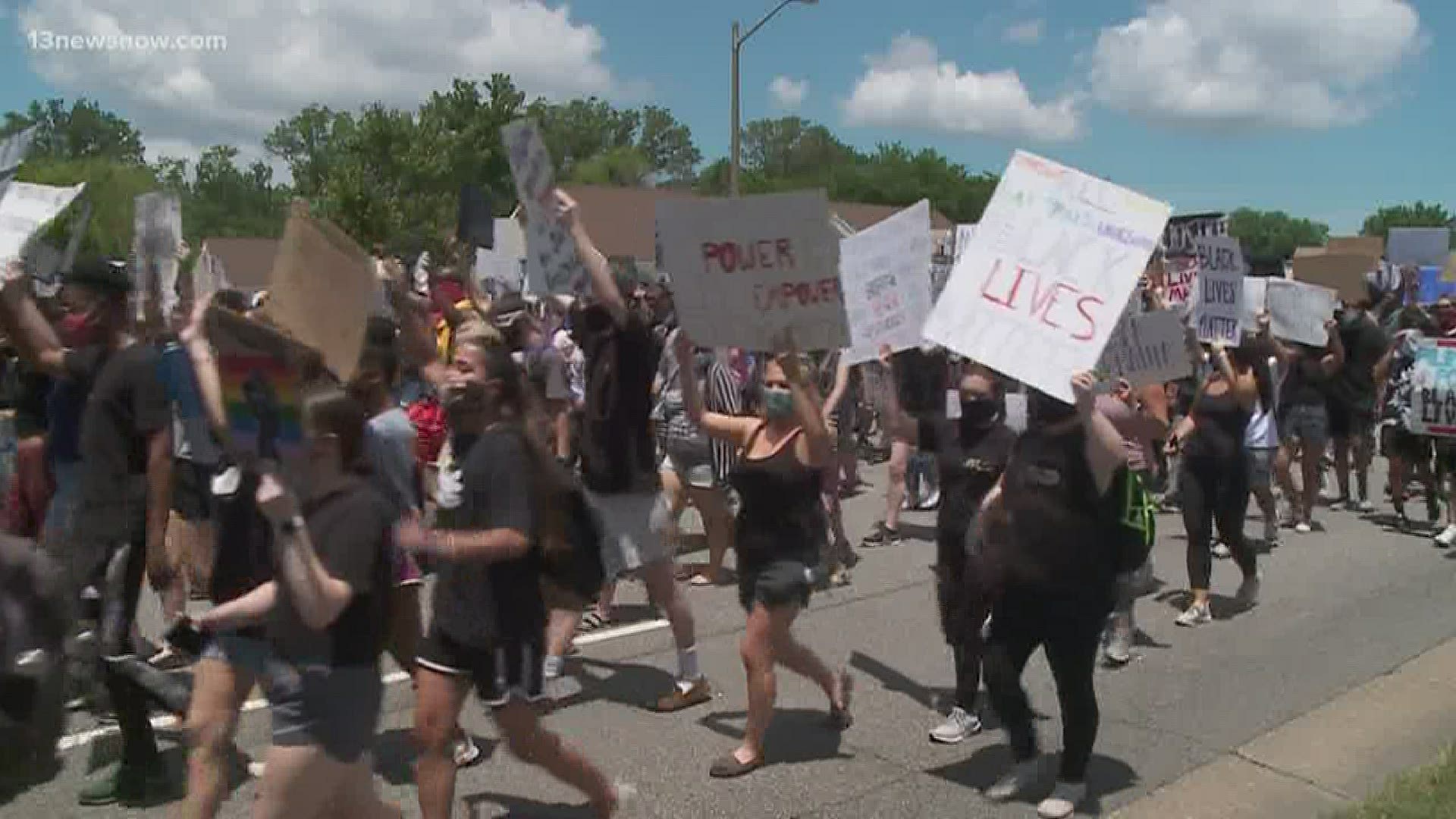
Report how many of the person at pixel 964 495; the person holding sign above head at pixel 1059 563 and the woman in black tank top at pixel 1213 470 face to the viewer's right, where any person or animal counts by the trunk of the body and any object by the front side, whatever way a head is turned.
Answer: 0

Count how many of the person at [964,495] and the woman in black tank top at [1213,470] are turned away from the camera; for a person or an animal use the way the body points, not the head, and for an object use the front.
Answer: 0

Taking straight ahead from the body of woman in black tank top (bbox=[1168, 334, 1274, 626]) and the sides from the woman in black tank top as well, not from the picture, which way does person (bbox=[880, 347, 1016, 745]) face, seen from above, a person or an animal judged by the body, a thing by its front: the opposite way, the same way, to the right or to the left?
the same way

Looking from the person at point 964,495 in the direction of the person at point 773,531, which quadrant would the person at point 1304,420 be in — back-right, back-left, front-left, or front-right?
back-right

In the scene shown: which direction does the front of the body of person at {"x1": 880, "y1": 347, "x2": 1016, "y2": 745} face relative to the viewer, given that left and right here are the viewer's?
facing the viewer and to the left of the viewer

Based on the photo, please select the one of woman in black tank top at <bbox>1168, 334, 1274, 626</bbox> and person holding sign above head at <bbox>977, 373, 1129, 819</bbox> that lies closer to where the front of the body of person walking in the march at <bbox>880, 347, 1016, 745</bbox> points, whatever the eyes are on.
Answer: the person holding sign above head

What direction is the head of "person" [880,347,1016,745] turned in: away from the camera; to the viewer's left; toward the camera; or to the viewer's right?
toward the camera

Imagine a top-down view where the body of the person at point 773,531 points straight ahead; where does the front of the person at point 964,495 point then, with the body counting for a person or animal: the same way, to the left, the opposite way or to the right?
the same way

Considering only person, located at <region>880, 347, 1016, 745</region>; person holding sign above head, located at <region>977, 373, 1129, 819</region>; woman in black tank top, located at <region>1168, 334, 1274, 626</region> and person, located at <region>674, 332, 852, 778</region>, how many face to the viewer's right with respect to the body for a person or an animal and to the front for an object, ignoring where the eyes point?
0

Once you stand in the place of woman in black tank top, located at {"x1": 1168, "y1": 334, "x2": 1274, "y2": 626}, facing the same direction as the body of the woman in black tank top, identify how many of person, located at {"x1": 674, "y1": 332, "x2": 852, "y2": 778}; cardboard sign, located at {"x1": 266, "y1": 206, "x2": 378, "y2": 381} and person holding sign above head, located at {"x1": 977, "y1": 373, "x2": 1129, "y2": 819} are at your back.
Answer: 0

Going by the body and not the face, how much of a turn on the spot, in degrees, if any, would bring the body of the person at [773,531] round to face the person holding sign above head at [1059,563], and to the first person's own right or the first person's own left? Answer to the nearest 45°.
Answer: approximately 135° to the first person's own left
